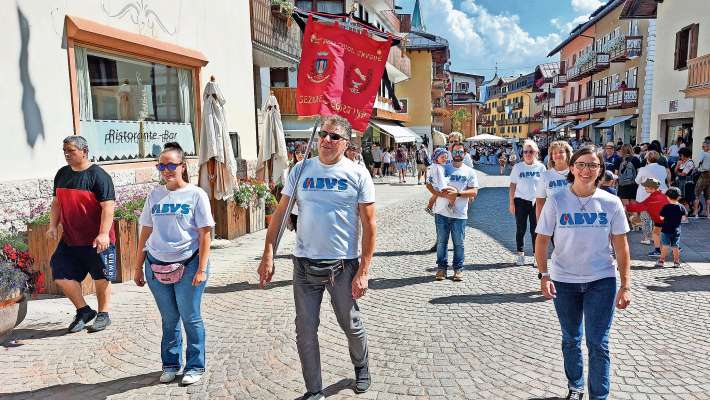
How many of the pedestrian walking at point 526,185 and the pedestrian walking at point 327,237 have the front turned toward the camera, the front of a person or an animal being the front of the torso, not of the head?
2

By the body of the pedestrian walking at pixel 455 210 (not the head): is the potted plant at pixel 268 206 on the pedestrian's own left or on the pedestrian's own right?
on the pedestrian's own right

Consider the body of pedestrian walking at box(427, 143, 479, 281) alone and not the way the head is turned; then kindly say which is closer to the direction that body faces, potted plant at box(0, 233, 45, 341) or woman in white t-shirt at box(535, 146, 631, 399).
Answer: the woman in white t-shirt

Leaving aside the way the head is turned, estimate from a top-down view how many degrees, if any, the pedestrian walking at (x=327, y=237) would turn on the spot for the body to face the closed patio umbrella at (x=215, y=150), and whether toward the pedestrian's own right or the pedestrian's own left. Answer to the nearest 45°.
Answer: approximately 180°
